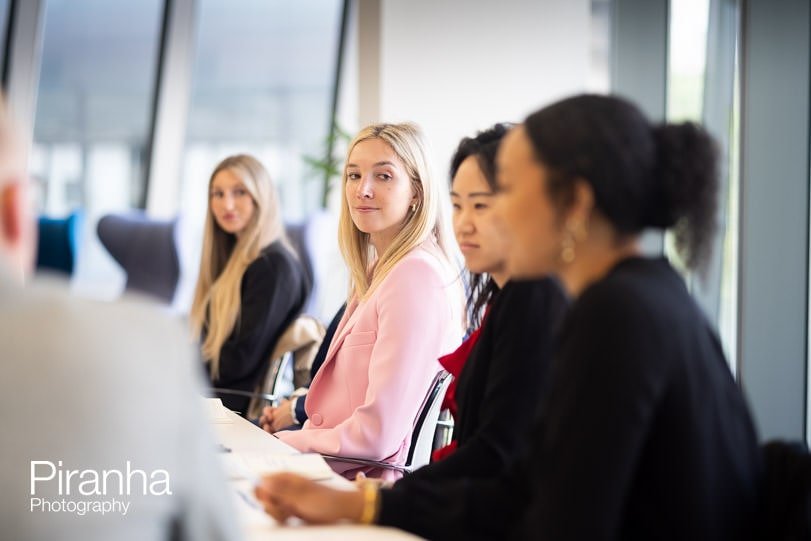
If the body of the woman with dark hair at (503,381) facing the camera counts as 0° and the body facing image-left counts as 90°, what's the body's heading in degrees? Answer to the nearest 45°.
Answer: approximately 45°

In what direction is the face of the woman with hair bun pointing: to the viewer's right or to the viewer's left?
to the viewer's left

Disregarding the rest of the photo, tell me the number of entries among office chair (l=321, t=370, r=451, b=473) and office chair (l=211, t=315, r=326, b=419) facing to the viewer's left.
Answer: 2

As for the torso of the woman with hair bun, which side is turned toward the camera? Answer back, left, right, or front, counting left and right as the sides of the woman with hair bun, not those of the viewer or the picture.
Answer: left

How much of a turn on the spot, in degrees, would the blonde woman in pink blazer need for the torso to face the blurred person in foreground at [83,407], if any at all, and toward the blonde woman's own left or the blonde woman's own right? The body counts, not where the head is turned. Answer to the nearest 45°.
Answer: approximately 45° to the blonde woman's own left

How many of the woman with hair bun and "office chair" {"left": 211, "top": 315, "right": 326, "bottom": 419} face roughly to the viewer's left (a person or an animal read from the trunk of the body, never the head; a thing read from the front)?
2

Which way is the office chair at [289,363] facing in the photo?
to the viewer's left

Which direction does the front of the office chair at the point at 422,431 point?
to the viewer's left

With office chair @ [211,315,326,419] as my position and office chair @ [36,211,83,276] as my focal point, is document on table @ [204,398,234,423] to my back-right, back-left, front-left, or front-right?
back-left
